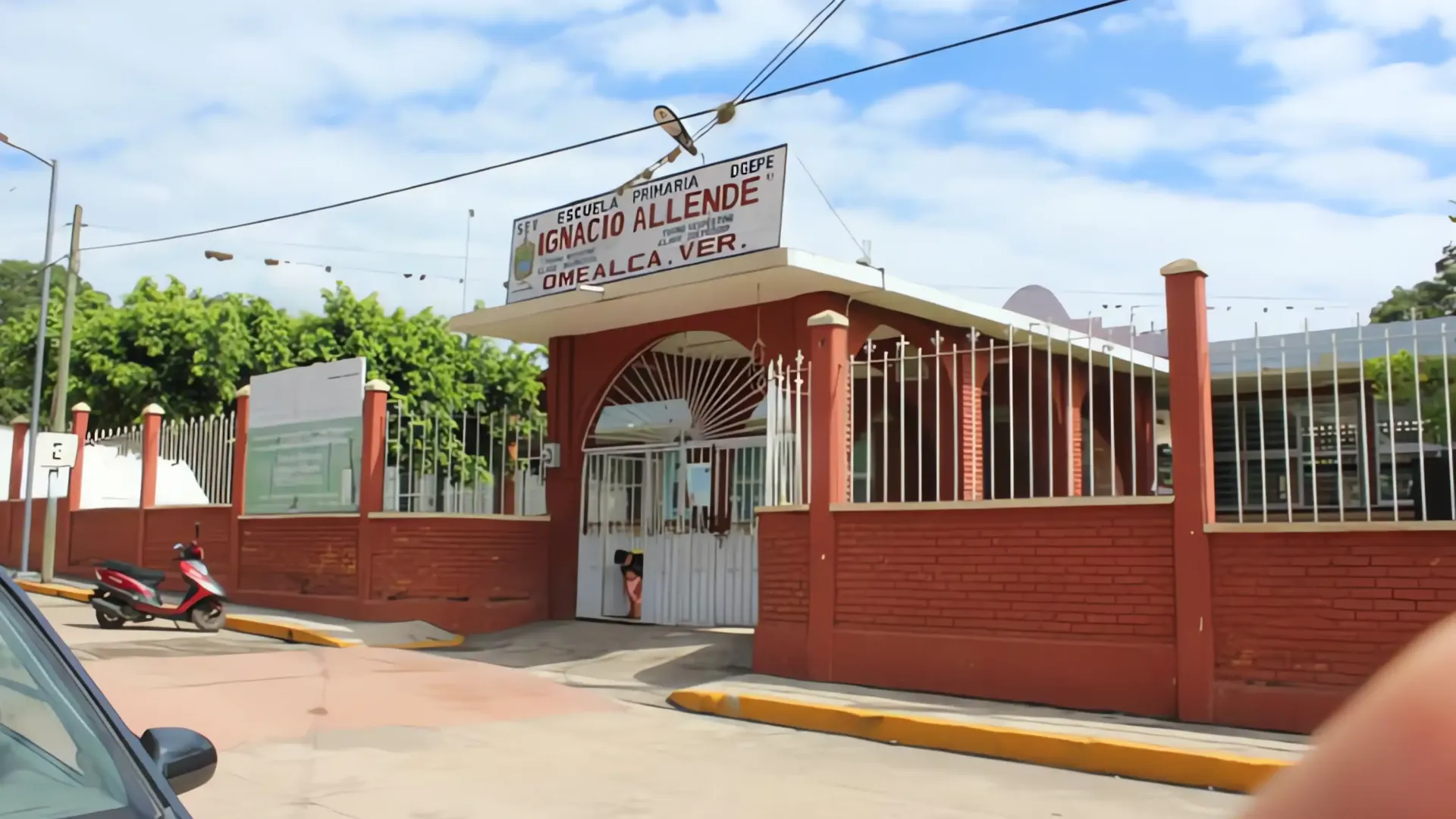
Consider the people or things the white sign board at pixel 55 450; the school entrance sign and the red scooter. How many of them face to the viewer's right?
1

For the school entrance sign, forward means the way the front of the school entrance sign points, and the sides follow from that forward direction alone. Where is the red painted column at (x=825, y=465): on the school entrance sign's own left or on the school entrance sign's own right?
on the school entrance sign's own left

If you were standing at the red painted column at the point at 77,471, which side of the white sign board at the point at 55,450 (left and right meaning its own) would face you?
back

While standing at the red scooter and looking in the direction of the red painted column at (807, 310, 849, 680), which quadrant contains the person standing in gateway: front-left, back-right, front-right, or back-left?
front-left

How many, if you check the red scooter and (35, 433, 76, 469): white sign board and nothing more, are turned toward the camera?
1

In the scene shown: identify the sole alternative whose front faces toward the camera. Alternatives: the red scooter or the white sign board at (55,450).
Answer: the white sign board

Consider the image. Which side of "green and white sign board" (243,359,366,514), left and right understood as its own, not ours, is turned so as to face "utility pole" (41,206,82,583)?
right

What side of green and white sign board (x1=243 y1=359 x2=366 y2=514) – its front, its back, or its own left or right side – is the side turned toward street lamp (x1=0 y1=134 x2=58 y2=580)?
right

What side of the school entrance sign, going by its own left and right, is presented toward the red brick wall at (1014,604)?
left

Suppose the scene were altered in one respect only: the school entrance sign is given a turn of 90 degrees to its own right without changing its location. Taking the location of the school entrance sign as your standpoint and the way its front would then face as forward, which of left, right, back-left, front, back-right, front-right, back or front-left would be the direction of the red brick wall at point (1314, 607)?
back

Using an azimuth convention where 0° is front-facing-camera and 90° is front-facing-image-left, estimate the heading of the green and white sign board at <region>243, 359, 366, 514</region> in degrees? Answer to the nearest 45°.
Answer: approximately 45°

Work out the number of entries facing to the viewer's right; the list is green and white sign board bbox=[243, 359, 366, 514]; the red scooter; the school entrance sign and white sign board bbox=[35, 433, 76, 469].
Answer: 1

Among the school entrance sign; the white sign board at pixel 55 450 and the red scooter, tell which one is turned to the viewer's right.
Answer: the red scooter

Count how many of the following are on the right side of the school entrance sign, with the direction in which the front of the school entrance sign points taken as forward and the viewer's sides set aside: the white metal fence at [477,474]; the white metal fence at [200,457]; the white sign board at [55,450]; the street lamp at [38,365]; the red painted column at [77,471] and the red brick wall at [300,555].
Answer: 6

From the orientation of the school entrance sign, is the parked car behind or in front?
in front

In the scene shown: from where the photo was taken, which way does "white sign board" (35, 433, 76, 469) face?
toward the camera

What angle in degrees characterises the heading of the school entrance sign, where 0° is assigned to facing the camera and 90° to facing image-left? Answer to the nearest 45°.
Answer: approximately 45°

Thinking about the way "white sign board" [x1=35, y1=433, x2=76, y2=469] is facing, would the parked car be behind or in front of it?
in front

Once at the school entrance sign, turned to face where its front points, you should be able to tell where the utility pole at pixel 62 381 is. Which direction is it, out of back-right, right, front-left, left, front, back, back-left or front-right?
right

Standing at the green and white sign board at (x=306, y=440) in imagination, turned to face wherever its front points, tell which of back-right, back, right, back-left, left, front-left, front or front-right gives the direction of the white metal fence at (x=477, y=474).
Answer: left
